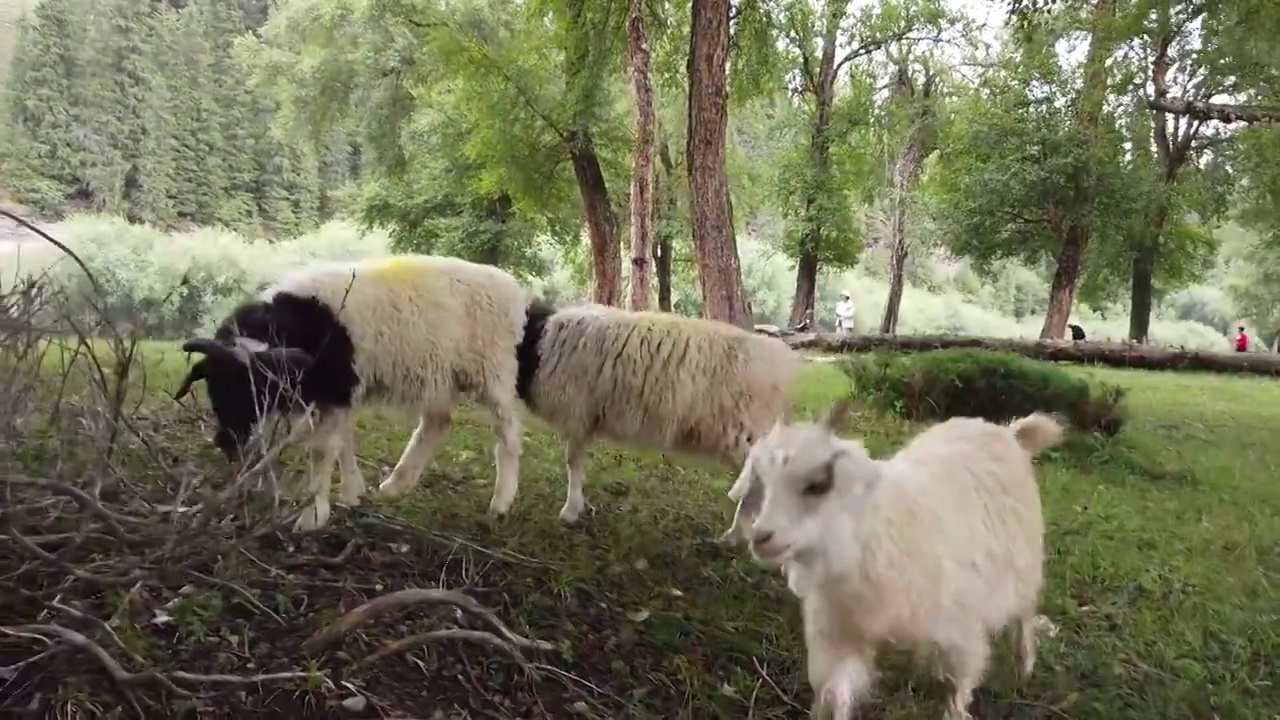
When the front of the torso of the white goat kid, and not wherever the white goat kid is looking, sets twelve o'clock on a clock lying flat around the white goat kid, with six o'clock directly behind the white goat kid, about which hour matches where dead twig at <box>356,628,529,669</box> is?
The dead twig is roughly at 1 o'clock from the white goat kid.

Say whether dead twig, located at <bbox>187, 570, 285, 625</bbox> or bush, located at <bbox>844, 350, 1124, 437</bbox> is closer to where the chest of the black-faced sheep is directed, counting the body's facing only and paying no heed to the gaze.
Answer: the dead twig

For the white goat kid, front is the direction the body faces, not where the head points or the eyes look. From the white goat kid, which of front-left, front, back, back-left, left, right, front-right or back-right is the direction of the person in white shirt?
back-right

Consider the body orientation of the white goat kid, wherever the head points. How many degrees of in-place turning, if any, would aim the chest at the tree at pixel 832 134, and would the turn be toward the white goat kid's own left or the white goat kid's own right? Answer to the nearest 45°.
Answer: approximately 135° to the white goat kid's own right

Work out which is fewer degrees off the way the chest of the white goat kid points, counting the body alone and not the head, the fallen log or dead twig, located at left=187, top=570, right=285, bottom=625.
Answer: the dead twig

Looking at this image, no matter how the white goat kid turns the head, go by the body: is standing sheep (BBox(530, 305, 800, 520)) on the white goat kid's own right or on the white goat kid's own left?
on the white goat kid's own right

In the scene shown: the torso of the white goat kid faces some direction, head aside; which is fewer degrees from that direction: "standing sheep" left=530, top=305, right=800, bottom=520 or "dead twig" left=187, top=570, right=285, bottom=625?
the dead twig

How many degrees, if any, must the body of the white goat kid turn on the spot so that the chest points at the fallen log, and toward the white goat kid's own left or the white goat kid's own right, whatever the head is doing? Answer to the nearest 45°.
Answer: approximately 135° to the white goat kid's own right

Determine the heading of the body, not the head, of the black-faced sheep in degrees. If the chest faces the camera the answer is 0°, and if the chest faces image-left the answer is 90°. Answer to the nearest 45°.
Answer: approximately 90°

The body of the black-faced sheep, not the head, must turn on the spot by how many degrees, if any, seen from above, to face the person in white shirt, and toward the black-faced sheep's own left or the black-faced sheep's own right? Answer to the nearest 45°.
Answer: approximately 135° to the black-faced sheep's own right

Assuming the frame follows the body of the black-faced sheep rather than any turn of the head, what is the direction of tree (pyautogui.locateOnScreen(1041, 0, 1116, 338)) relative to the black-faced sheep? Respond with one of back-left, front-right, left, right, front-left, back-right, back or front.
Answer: back-right

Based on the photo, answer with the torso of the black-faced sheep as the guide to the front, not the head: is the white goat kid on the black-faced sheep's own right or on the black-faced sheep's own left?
on the black-faced sheep's own left
